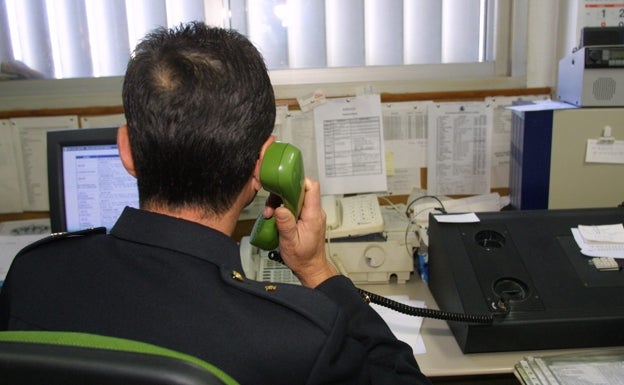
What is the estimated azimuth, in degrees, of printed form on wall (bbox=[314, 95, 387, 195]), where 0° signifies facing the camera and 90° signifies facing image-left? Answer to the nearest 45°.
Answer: approximately 0°

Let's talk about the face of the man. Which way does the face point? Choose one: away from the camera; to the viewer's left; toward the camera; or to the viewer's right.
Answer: away from the camera

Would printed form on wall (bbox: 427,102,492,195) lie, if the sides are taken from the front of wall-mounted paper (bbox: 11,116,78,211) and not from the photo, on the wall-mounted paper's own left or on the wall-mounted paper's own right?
on the wall-mounted paper's own left

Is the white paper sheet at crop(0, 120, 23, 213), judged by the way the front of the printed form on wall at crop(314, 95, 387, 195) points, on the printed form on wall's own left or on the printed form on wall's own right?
on the printed form on wall's own right

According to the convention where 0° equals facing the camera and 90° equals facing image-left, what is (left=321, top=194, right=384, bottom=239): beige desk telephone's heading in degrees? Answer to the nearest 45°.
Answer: approximately 0°

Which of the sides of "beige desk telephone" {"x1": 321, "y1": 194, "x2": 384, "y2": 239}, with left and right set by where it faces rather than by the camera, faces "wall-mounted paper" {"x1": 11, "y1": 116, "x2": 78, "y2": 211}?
right

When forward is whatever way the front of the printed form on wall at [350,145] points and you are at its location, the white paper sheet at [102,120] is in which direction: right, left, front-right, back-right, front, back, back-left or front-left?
right
